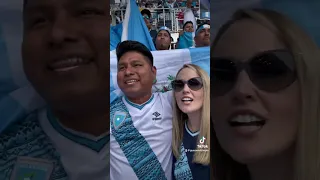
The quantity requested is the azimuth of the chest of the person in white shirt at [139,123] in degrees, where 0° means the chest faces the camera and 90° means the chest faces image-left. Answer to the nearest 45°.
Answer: approximately 0°

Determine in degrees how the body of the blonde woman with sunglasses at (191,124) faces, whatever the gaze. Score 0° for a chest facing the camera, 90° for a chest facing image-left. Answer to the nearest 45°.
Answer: approximately 45°
